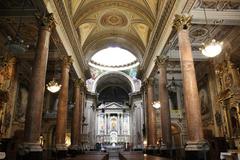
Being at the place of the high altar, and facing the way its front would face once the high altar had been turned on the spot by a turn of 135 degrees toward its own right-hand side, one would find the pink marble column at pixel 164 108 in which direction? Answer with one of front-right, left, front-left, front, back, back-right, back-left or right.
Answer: back-left

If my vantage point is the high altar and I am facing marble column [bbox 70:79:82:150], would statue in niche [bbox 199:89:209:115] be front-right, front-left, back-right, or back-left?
front-left

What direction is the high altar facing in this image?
toward the camera

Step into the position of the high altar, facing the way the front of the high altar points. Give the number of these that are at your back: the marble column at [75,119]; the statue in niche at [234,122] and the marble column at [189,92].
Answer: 0

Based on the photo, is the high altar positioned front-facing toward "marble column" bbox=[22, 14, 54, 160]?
yes

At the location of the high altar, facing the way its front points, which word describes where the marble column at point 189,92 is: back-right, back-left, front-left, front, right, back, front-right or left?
front

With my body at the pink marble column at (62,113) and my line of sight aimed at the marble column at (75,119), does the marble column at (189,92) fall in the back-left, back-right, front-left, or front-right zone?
back-right

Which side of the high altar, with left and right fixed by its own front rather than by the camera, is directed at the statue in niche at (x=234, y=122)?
front

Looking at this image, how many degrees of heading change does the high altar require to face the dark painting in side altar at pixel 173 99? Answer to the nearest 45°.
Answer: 0° — it already faces it

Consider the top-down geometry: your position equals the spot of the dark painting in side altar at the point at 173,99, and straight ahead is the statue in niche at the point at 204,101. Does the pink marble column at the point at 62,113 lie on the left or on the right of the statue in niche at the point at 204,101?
right

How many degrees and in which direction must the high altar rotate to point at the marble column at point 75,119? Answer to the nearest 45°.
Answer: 0° — it already faces it

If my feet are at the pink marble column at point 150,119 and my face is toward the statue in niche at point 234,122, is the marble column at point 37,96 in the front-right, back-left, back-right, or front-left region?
front-right

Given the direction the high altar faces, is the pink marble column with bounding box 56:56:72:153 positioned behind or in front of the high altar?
in front

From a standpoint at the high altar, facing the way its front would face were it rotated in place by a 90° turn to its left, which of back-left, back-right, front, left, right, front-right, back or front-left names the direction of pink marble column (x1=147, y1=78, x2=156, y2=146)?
right
